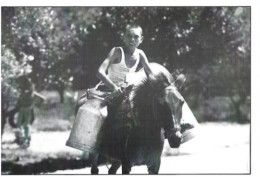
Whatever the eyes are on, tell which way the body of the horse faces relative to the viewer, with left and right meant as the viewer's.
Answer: facing the viewer and to the right of the viewer

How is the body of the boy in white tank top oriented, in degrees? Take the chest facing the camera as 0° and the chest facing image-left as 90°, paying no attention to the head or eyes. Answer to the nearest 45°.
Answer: approximately 315°
